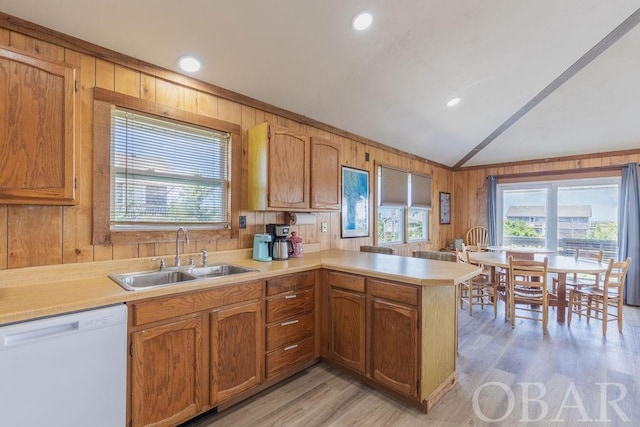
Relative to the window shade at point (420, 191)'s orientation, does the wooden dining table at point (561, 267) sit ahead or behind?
ahead

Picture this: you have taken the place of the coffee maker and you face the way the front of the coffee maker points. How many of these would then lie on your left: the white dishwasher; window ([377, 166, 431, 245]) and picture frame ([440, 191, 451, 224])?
2

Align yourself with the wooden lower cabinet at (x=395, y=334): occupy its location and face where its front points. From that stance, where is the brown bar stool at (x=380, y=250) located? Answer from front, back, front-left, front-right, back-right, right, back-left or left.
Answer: back-right

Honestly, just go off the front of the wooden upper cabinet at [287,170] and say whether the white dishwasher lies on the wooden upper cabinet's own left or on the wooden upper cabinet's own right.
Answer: on the wooden upper cabinet's own right

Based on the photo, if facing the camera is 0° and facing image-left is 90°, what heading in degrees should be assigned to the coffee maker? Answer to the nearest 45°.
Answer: approximately 315°

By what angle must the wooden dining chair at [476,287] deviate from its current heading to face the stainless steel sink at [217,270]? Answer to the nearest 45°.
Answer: approximately 135° to its right

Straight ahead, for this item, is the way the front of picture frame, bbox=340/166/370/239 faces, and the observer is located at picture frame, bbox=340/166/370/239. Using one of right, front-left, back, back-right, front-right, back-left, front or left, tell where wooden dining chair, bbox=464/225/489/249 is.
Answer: left

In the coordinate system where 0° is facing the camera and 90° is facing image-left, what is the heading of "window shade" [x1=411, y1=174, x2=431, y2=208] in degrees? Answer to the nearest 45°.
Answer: approximately 315°

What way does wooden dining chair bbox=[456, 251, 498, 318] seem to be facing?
to the viewer's right

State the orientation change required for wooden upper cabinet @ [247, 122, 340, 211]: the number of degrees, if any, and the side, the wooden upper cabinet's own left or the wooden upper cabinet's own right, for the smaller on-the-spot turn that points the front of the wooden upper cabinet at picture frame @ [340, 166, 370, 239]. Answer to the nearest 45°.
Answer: approximately 90° to the wooden upper cabinet's own left

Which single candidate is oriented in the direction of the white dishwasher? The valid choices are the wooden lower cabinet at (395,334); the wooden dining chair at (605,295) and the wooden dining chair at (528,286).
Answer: the wooden lower cabinet

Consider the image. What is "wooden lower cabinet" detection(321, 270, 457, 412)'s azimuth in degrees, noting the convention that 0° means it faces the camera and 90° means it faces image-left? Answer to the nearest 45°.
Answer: approximately 45°
